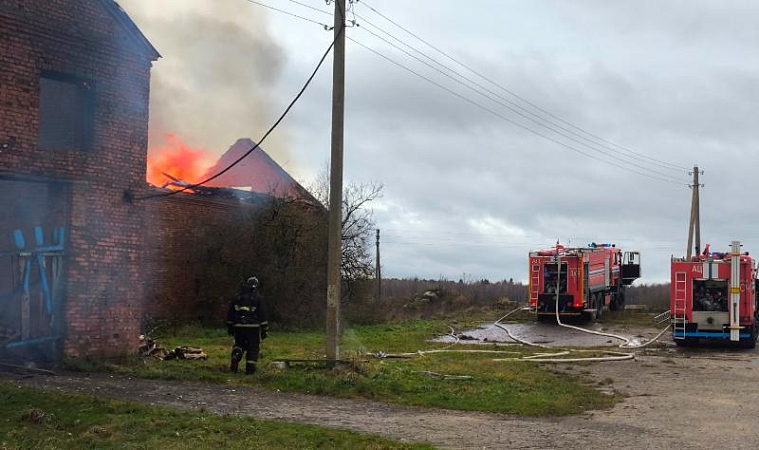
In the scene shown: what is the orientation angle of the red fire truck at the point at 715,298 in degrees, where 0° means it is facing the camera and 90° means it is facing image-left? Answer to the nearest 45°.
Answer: approximately 180°

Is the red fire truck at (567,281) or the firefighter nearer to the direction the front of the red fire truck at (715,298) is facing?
the red fire truck

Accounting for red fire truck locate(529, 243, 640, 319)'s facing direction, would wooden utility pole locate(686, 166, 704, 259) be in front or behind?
in front

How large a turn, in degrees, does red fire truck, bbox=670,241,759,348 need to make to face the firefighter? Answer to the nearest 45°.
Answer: approximately 135° to its left

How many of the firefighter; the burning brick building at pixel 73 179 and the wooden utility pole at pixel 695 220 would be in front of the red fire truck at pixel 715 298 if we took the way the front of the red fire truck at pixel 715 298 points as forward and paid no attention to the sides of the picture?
1

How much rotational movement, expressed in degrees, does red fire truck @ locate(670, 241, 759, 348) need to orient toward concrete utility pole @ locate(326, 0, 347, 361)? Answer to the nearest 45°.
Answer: approximately 135° to its left

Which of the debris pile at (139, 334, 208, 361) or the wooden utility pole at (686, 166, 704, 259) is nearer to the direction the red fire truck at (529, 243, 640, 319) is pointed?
the wooden utility pole

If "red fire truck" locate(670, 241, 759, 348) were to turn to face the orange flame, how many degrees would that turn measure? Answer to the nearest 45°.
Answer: approximately 90° to its left

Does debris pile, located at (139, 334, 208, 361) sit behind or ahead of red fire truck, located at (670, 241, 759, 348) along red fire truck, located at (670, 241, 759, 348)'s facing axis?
behind

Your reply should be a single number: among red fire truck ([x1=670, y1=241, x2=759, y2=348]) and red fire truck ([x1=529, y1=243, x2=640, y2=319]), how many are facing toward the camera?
0

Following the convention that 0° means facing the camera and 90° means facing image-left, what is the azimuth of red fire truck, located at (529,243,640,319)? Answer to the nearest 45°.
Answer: approximately 225°
